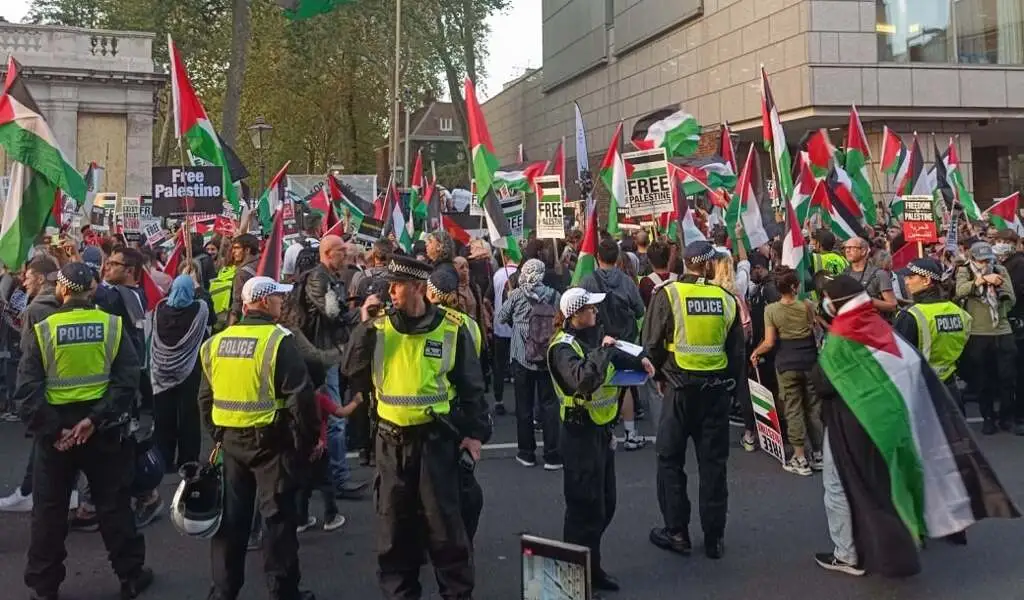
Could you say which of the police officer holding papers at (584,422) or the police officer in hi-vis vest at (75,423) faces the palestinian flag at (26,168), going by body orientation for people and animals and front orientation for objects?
the police officer in hi-vis vest

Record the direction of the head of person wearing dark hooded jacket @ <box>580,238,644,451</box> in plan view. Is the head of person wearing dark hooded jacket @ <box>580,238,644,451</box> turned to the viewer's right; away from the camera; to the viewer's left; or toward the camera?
away from the camera

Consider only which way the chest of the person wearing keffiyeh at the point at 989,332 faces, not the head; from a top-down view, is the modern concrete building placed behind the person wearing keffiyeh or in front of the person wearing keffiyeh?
behind

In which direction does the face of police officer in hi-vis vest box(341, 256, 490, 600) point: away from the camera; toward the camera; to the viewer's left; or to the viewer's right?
to the viewer's left

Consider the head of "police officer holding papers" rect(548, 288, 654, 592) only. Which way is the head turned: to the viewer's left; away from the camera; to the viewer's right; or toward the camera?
to the viewer's right

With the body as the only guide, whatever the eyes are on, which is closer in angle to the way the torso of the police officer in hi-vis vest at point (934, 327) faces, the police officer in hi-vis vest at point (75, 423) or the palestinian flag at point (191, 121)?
the palestinian flag

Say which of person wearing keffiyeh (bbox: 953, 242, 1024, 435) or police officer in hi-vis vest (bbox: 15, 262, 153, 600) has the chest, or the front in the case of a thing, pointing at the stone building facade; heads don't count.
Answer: the police officer in hi-vis vest

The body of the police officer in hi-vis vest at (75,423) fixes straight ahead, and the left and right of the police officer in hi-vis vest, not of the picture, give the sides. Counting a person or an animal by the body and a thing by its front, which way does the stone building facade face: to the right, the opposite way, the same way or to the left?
the opposite way

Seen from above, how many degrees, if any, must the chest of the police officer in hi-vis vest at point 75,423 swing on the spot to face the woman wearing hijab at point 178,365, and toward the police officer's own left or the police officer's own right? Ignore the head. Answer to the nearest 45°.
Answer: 0° — they already face them

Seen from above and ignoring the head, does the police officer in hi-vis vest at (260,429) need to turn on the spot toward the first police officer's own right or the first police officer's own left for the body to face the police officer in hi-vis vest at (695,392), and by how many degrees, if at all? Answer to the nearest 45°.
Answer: approximately 45° to the first police officer's own right

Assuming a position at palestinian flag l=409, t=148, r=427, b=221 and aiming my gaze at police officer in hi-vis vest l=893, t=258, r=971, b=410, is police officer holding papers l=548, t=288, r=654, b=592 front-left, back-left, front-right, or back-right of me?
front-right

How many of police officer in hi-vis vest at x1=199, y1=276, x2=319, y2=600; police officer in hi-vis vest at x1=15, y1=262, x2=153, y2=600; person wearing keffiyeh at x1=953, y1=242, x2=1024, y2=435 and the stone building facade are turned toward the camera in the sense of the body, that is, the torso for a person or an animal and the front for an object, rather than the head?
2

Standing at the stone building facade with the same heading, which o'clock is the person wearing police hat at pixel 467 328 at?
The person wearing police hat is roughly at 12 o'clock from the stone building facade.
